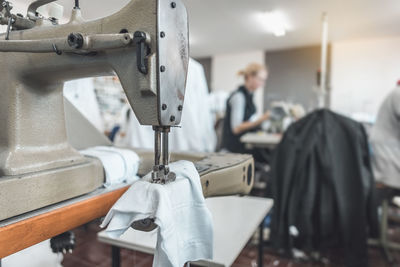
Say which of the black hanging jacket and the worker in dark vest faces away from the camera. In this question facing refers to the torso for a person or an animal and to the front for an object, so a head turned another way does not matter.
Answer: the black hanging jacket

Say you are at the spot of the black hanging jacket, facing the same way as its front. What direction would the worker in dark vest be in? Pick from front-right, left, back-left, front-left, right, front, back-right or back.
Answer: front-left

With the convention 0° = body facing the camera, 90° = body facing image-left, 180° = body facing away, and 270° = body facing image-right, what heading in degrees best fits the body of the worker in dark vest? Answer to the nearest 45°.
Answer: approximately 270°

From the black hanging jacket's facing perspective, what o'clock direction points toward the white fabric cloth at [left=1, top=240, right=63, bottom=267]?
The white fabric cloth is roughly at 7 o'clock from the black hanging jacket.

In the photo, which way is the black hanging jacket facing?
away from the camera

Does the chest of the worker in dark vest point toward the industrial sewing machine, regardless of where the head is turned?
no

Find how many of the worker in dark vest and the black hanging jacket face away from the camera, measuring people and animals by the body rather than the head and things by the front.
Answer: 1

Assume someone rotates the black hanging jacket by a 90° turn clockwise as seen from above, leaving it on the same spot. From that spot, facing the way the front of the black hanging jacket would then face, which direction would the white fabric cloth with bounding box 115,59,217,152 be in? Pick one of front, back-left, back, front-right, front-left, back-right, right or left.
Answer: back

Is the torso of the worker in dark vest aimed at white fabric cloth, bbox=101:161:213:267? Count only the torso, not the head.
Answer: no

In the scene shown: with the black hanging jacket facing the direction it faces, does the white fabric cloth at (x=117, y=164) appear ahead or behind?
behind

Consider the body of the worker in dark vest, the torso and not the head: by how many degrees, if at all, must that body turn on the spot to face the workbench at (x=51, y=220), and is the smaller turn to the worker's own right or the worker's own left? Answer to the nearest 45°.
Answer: approximately 90° to the worker's own right

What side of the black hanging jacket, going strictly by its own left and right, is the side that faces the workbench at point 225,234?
back

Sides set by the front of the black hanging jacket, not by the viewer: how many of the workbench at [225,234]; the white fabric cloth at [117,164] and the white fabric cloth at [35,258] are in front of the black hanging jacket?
0

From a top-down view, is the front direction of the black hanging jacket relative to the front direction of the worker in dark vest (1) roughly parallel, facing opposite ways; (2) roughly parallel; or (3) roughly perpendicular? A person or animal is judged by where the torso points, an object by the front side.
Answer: roughly perpendicular
